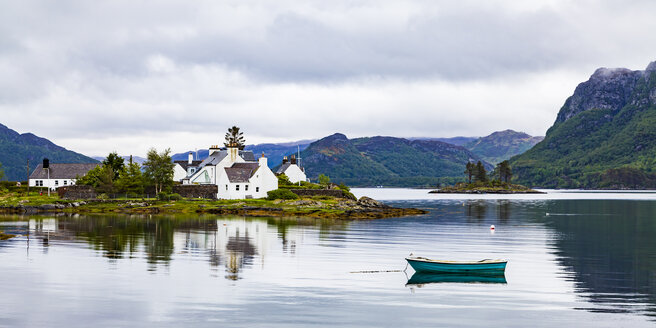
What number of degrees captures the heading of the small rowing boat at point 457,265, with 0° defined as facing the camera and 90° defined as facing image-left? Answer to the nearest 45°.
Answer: approximately 90°
